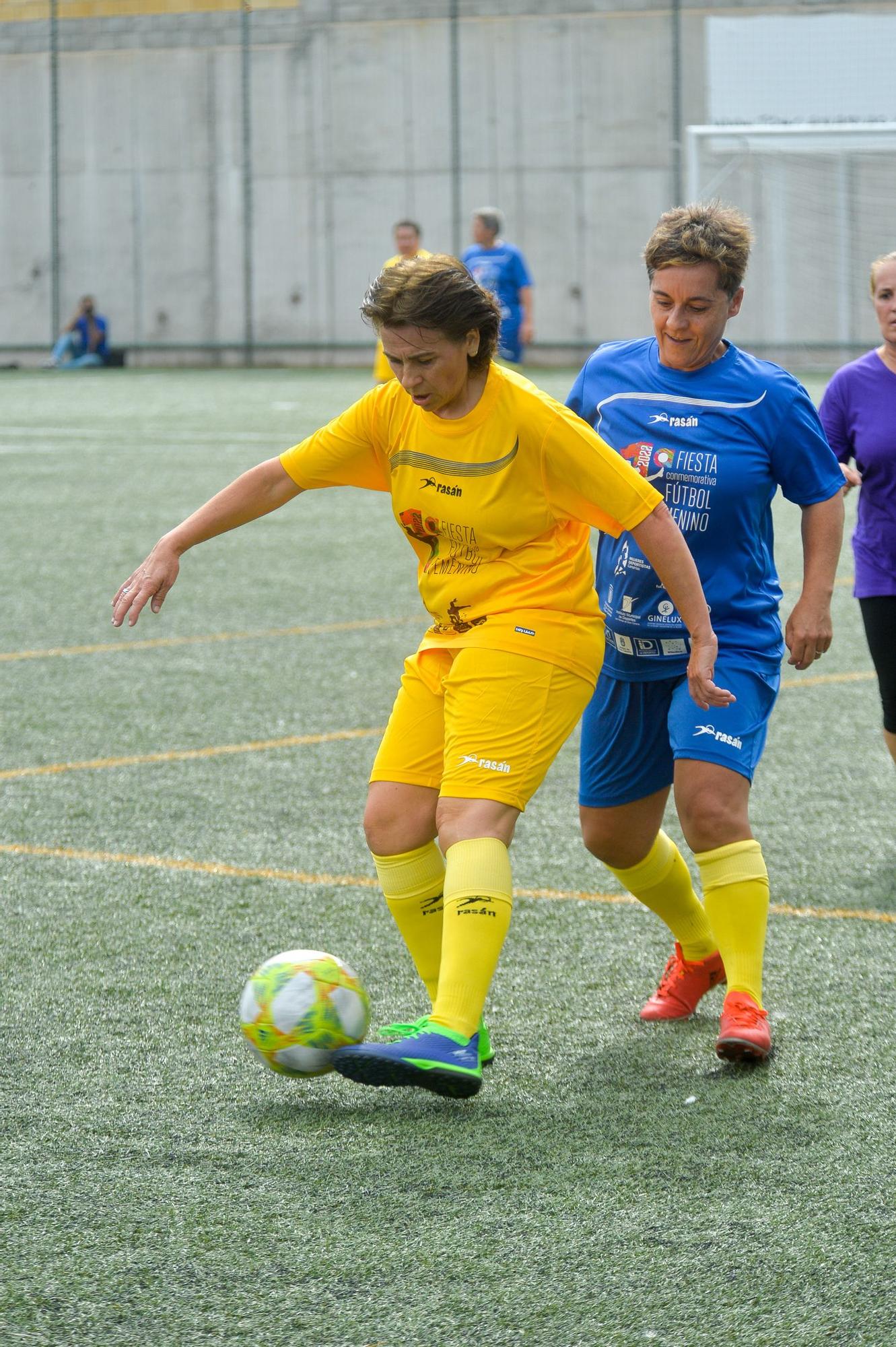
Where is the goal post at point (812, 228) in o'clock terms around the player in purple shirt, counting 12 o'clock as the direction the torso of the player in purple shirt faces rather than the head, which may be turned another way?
The goal post is roughly at 6 o'clock from the player in purple shirt.

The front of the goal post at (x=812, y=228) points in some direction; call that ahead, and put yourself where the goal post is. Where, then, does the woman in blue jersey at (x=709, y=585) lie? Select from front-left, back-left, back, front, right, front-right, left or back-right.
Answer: front

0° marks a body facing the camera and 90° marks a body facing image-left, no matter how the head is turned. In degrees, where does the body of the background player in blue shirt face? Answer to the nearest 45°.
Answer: approximately 45°

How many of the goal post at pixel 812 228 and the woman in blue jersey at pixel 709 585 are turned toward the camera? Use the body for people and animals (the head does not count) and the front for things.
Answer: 2

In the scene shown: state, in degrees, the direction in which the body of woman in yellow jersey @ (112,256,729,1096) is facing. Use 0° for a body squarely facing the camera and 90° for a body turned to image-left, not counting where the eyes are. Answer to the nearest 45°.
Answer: approximately 45°

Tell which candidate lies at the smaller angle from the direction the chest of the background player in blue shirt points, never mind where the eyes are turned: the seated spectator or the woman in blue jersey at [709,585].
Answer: the woman in blue jersey

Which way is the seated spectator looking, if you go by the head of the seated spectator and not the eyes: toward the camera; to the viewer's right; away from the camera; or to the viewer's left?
toward the camera

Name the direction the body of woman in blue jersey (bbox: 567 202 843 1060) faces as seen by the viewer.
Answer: toward the camera

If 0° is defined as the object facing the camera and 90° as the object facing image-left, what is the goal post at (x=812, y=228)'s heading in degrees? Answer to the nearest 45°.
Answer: approximately 0°

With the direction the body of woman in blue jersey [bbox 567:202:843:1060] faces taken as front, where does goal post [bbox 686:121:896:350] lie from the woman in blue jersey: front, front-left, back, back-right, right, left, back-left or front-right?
back

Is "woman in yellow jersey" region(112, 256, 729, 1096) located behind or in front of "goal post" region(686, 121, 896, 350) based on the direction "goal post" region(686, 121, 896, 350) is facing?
in front

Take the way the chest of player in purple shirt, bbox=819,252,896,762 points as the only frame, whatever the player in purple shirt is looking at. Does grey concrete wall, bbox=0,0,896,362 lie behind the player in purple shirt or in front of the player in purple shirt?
behind

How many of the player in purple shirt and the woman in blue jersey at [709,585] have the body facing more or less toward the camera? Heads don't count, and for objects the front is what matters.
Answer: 2

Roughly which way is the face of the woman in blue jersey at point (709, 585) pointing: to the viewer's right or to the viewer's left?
to the viewer's left

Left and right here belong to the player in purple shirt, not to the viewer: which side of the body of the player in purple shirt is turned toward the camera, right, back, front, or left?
front

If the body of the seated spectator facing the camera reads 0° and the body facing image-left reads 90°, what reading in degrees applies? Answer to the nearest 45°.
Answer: approximately 45°

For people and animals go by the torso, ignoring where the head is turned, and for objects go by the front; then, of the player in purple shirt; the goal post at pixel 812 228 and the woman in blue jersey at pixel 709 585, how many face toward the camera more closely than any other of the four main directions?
3
